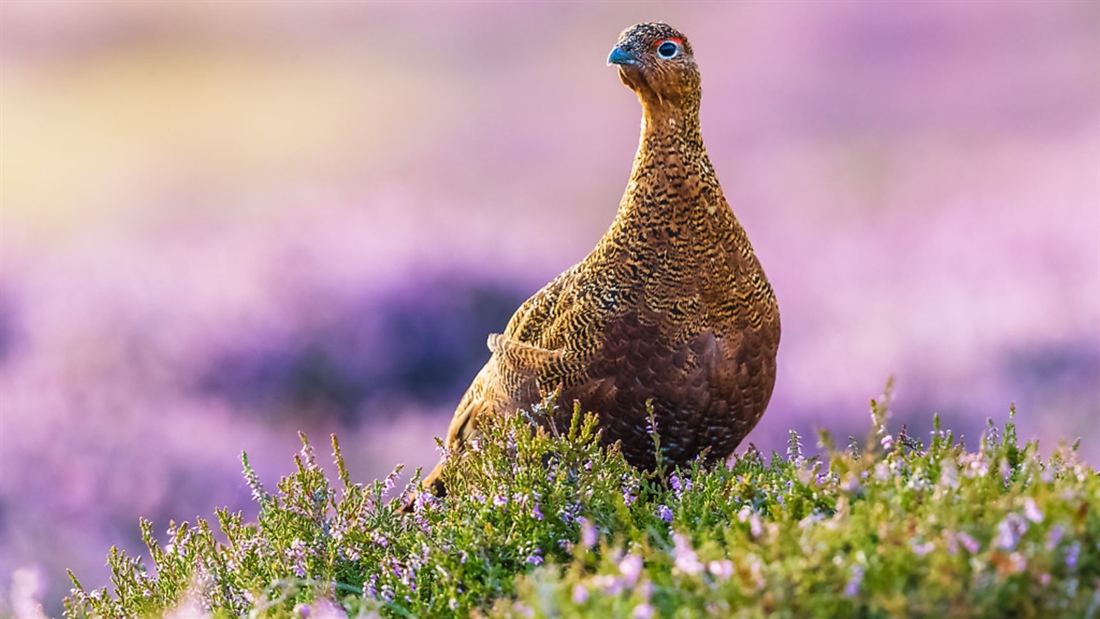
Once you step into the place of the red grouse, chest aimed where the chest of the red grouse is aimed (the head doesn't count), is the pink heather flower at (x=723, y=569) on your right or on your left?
on your right

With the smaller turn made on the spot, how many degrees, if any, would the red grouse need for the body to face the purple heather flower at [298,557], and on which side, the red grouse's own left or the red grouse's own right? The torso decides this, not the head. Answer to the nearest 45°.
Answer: approximately 90° to the red grouse's own right

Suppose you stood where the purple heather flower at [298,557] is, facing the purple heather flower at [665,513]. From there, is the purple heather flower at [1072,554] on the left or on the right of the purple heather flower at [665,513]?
right

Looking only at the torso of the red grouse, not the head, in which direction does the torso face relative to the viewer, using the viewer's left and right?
facing the viewer and to the right of the viewer

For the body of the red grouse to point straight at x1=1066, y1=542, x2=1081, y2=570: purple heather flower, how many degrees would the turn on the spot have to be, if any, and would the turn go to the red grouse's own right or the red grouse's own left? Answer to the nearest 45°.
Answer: approximately 45° to the red grouse's own right

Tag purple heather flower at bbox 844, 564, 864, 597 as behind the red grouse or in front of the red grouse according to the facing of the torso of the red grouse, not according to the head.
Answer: in front
